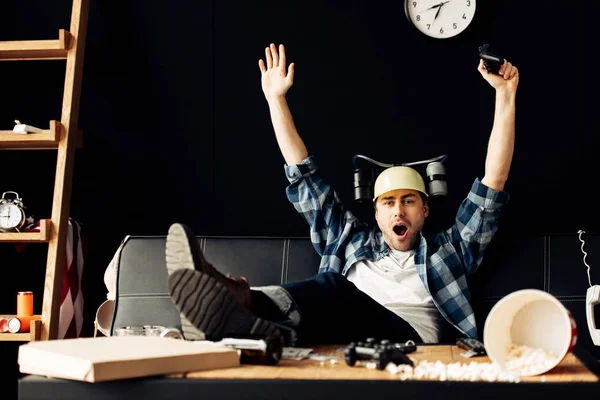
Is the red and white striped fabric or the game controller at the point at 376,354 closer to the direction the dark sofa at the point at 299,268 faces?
the game controller

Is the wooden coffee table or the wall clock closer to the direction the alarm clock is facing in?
the wooden coffee table

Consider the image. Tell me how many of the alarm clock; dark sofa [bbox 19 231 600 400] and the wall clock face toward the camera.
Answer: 3

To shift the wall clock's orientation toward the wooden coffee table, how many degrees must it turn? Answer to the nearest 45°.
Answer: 0° — it already faces it

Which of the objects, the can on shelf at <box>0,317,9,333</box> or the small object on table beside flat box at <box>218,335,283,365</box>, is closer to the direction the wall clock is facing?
the small object on table beside flat box

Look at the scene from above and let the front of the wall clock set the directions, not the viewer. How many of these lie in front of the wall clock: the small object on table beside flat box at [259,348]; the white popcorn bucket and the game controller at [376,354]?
3

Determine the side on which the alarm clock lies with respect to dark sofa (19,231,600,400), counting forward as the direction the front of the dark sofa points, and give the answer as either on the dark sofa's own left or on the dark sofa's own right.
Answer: on the dark sofa's own right

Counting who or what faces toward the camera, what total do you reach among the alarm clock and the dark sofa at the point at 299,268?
2

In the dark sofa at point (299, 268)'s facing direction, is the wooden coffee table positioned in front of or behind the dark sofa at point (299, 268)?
in front

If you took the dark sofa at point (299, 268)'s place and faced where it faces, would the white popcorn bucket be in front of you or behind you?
in front

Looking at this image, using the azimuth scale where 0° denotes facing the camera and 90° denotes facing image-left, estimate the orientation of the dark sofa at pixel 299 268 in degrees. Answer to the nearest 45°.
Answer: approximately 0°

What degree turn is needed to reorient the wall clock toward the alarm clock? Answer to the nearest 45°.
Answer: approximately 90° to its right

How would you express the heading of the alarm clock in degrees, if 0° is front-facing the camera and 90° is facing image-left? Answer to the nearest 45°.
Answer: approximately 0°
